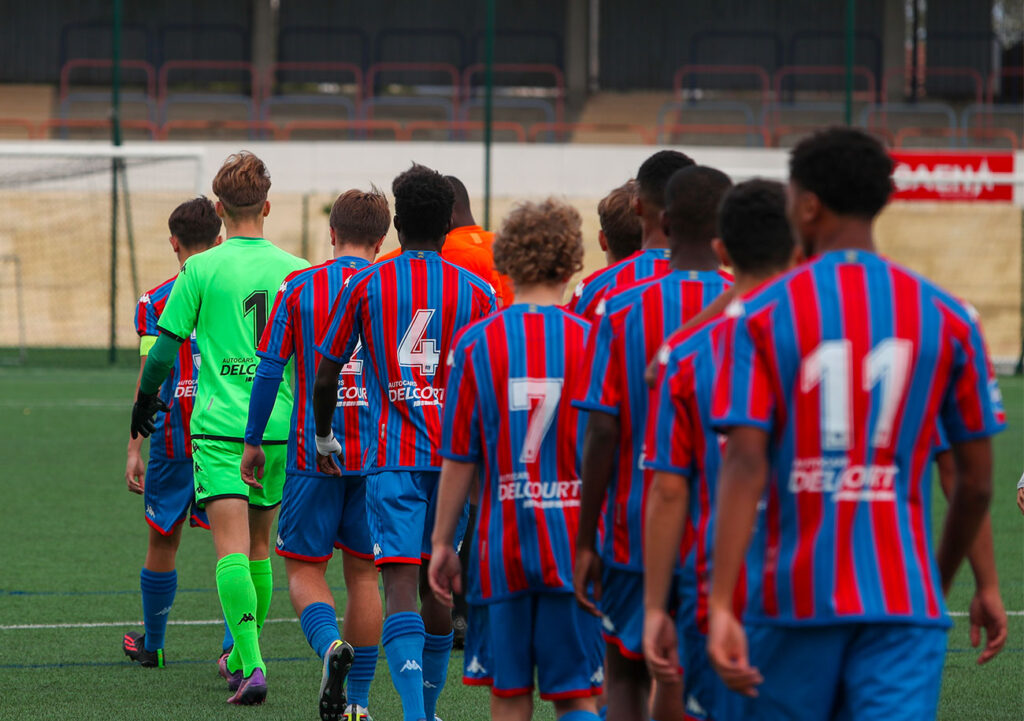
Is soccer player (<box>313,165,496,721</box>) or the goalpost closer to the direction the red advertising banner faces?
the soccer player

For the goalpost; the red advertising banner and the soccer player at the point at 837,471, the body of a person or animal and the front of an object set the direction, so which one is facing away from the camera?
the soccer player

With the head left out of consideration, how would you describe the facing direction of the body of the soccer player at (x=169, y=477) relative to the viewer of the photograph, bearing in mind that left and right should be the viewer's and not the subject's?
facing away from the viewer and to the left of the viewer

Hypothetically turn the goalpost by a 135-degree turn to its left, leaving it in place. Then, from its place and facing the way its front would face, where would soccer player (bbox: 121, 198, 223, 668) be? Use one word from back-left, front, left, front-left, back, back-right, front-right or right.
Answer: back-right

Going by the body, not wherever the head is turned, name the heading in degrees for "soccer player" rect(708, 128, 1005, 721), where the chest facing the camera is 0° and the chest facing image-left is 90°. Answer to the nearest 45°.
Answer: approximately 180°

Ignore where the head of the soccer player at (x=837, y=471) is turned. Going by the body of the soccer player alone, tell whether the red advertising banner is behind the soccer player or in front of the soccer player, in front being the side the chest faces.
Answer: in front

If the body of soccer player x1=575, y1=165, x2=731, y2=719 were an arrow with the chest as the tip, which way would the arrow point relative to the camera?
away from the camera

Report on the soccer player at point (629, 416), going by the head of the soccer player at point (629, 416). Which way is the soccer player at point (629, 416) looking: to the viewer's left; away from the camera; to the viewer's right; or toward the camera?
away from the camera

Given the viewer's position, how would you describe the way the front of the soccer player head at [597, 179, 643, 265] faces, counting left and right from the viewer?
facing away from the viewer and to the left of the viewer

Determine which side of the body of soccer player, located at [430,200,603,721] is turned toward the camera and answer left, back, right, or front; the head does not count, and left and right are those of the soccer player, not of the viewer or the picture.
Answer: back

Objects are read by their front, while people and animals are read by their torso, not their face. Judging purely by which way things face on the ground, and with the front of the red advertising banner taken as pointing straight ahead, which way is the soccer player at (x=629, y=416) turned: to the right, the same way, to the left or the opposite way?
the opposite way

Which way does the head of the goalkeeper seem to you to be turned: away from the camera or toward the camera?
away from the camera

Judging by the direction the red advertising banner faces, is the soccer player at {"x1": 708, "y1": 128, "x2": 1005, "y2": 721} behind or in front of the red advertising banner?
in front

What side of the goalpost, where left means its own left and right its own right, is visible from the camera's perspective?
front
